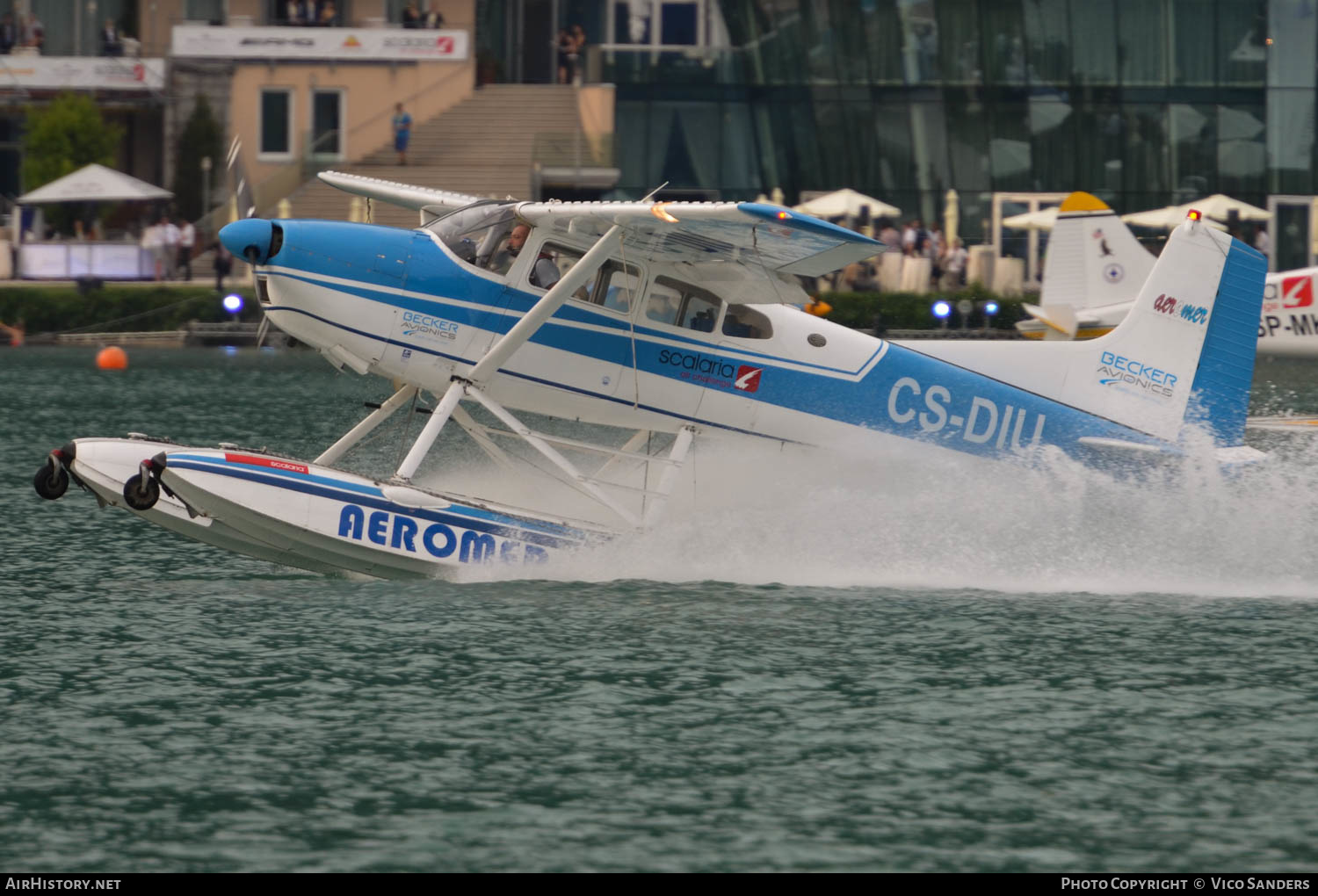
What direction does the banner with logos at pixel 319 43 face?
toward the camera

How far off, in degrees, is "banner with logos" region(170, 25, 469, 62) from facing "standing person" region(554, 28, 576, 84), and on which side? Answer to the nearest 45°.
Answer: approximately 90° to its left

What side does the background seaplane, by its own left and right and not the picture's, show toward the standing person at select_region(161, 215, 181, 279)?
back

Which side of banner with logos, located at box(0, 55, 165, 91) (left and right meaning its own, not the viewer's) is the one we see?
front

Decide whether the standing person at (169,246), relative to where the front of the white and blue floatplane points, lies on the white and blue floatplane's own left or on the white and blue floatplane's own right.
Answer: on the white and blue floatplane's own right

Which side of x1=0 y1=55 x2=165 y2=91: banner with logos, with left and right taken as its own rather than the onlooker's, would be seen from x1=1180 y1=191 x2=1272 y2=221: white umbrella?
left

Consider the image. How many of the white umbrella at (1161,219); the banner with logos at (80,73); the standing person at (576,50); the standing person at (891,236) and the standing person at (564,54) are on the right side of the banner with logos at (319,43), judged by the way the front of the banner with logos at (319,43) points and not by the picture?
1

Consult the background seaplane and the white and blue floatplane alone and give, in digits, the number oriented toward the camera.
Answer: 0

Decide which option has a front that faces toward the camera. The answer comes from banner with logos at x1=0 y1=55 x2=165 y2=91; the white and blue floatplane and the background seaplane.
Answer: the banner with logos

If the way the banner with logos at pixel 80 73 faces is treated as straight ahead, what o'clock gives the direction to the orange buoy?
The orange buoy is roughly at 12 o'clock from the banner with logos.

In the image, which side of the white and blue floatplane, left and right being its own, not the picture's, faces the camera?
left

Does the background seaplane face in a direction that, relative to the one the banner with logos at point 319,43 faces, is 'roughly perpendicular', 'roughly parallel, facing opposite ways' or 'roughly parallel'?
roughly perpendicular

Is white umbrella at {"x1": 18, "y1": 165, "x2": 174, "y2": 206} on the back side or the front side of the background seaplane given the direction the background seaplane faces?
on the back side

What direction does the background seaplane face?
to the viewer's right

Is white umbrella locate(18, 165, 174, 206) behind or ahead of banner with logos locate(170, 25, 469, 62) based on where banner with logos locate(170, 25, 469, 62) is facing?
ahead
